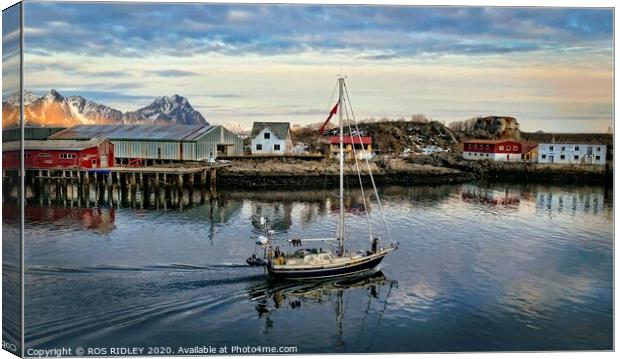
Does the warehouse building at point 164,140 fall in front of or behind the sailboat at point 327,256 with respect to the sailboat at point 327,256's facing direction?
behind

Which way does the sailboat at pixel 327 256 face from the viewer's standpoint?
to the viewer's right

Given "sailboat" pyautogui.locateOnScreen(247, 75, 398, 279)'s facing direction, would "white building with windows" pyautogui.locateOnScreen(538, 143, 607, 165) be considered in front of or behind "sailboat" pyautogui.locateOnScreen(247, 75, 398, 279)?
in front
